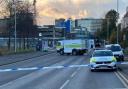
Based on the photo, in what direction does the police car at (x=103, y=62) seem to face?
toward the camera
